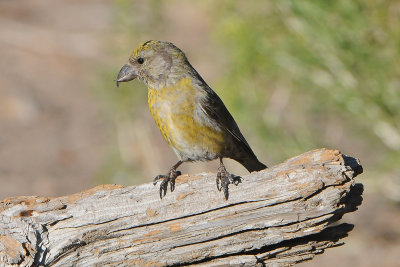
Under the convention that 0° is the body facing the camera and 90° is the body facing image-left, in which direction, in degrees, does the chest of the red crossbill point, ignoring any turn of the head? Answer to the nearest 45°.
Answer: approximately 45°
